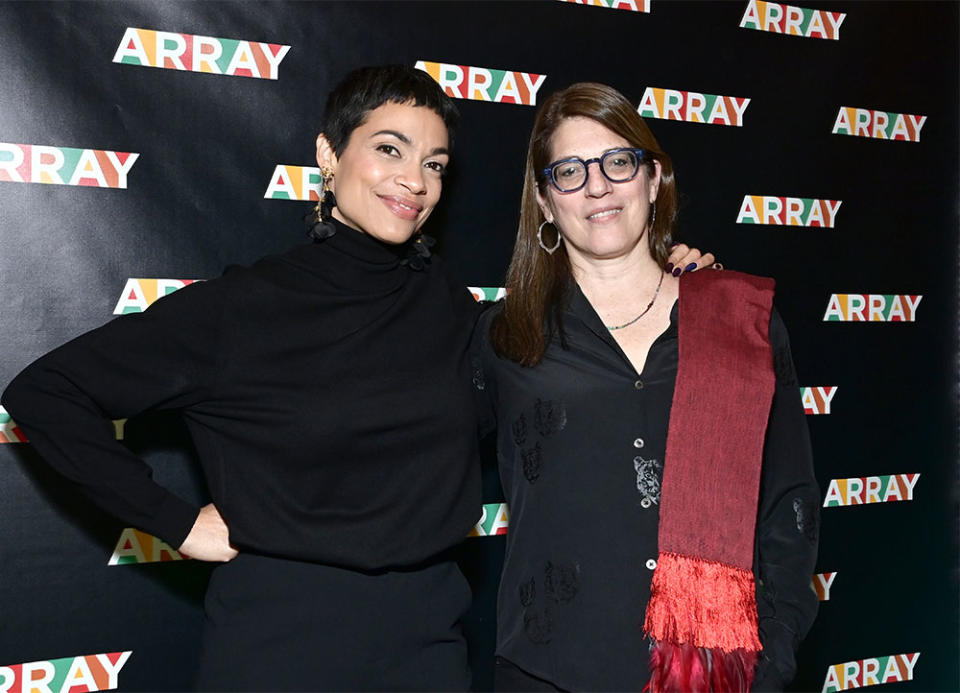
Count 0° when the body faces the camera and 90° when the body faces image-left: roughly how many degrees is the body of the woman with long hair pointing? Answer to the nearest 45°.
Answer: approximately 0°
